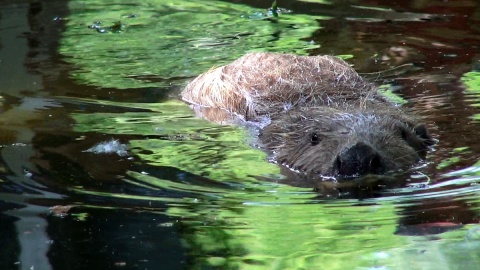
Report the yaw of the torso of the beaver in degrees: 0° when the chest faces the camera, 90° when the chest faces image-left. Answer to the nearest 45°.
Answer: approximately 315°
